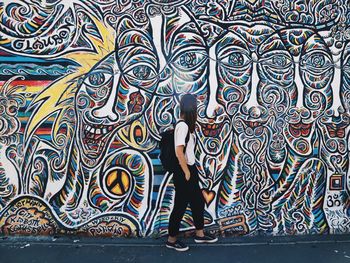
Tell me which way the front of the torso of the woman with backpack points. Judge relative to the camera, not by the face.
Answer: to the viewer's right
